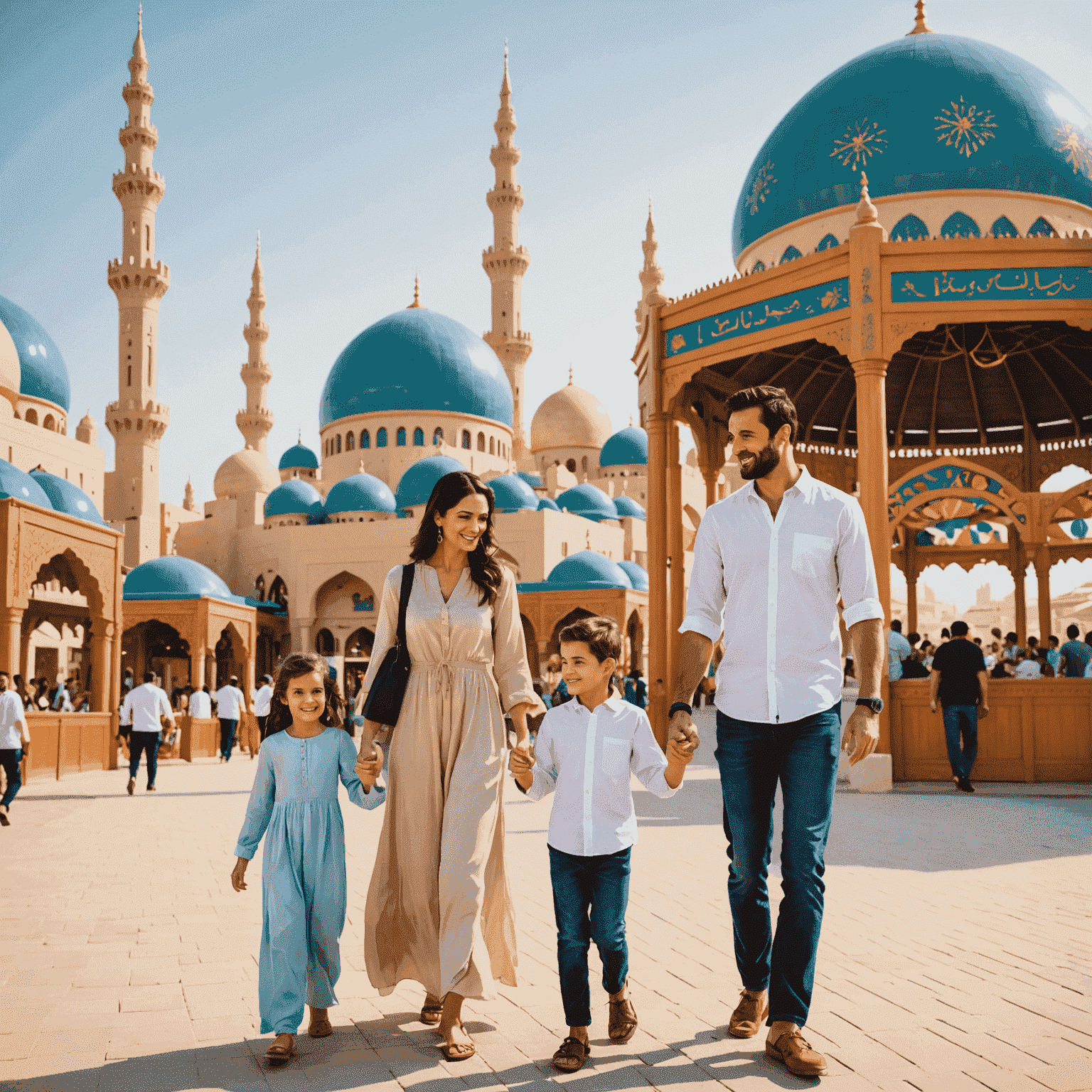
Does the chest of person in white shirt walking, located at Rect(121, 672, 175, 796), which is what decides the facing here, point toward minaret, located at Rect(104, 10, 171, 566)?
yes

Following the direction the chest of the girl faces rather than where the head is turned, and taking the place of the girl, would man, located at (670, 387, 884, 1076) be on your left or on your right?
on your left

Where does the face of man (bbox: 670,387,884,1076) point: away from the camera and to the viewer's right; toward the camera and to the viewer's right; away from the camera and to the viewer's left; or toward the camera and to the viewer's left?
toward the camera and to the viewer's left

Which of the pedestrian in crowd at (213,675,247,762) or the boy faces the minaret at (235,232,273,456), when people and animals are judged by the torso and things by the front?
the pedestrian in crowd

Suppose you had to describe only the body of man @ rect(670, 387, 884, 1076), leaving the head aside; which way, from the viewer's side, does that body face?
toward the camera

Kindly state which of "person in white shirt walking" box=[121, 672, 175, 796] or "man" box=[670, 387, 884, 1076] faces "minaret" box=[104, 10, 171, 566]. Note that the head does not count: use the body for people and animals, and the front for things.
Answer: the person in white shirt walking

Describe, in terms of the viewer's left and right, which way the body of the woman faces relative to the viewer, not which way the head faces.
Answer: facing the viewer

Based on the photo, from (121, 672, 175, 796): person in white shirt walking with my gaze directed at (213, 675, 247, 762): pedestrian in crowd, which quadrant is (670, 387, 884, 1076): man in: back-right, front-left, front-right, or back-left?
back-right

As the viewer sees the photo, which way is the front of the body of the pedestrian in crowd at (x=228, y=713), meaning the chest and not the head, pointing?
away from the camera

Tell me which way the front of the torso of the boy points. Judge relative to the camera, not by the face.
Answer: toward the camera

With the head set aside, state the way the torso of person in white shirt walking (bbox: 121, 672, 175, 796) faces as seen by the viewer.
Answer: away from the camera

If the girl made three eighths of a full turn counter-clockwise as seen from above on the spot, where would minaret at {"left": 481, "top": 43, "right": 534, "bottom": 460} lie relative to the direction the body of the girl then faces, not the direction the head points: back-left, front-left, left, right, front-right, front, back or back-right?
front-left
